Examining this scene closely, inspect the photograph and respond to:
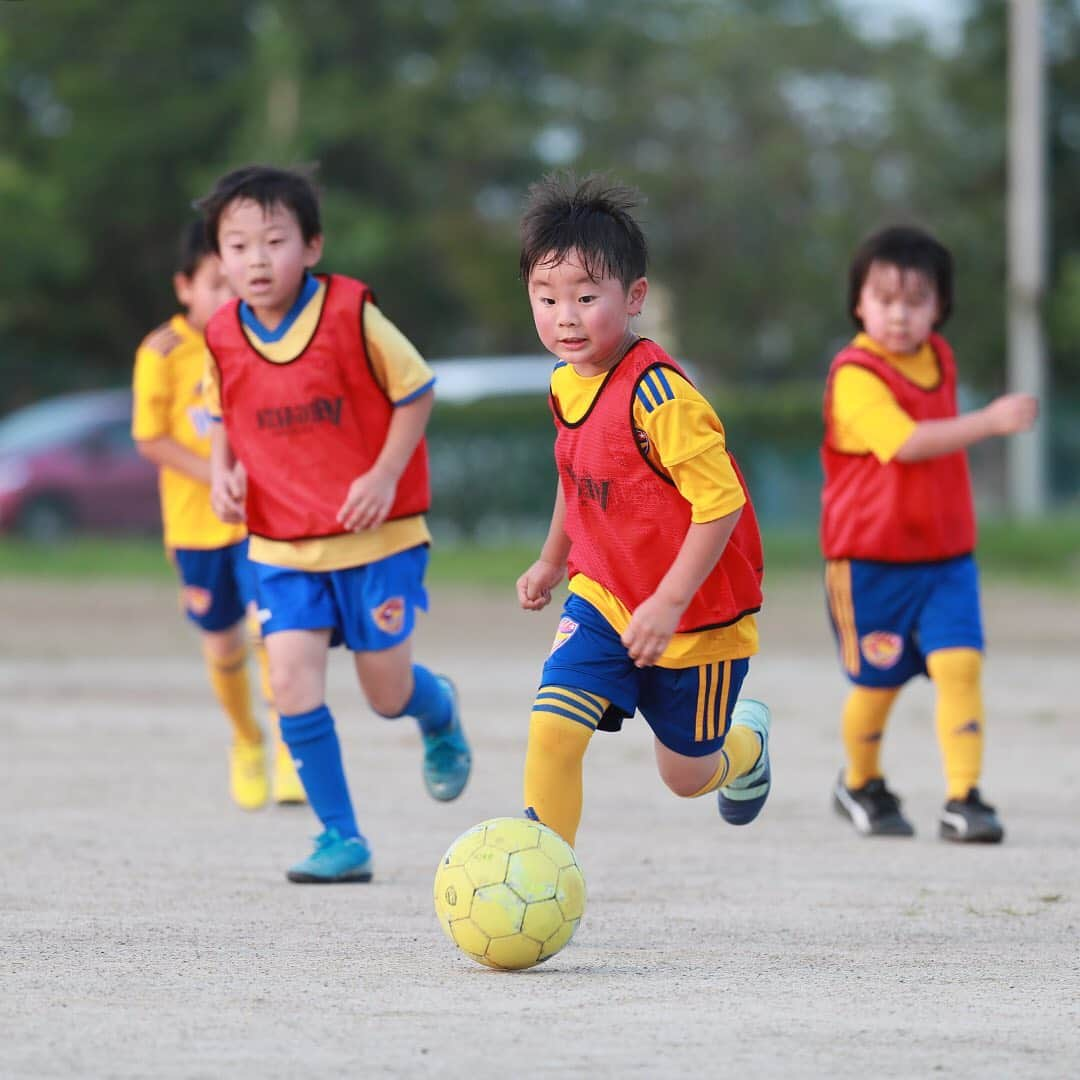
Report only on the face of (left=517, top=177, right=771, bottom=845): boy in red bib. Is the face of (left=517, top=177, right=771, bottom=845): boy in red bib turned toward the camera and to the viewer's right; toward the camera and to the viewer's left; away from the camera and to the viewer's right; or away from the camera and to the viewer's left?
toward the camera and to the viewer's left

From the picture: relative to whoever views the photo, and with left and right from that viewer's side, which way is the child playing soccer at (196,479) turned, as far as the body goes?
facing the viewer and to the right of the viewer

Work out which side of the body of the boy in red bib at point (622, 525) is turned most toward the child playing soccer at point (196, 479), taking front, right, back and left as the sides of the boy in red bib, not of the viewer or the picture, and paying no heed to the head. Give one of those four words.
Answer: right

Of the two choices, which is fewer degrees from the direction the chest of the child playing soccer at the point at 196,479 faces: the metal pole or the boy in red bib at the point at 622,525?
the boy in red bib

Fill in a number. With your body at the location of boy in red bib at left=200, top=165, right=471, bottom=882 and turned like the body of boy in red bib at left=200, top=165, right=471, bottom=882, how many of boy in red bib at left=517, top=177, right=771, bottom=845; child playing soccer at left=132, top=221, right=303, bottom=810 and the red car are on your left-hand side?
1

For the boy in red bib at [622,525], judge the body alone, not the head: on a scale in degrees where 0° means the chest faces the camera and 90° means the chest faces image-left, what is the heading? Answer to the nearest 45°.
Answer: approximately 45°

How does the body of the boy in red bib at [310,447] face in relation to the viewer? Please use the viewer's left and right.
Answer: facing the viewer and to the left of the viewer

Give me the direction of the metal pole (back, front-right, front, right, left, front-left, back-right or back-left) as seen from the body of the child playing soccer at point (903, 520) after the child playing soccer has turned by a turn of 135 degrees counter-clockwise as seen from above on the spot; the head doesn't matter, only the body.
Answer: front

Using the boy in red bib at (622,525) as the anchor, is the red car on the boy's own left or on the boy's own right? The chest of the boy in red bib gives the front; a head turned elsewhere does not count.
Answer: on the boy's own right

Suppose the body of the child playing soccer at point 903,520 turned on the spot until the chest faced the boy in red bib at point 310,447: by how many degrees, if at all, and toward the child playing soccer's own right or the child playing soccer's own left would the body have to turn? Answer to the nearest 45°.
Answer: approximately 90° to the child playing soccer's own right

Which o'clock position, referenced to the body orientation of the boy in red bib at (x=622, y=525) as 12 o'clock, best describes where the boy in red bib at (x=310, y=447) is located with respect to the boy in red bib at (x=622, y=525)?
the boy in red bib at (x=310, y=447) is roughly at 3 o'clock from the boy in red bib at (x=622, y=525).
